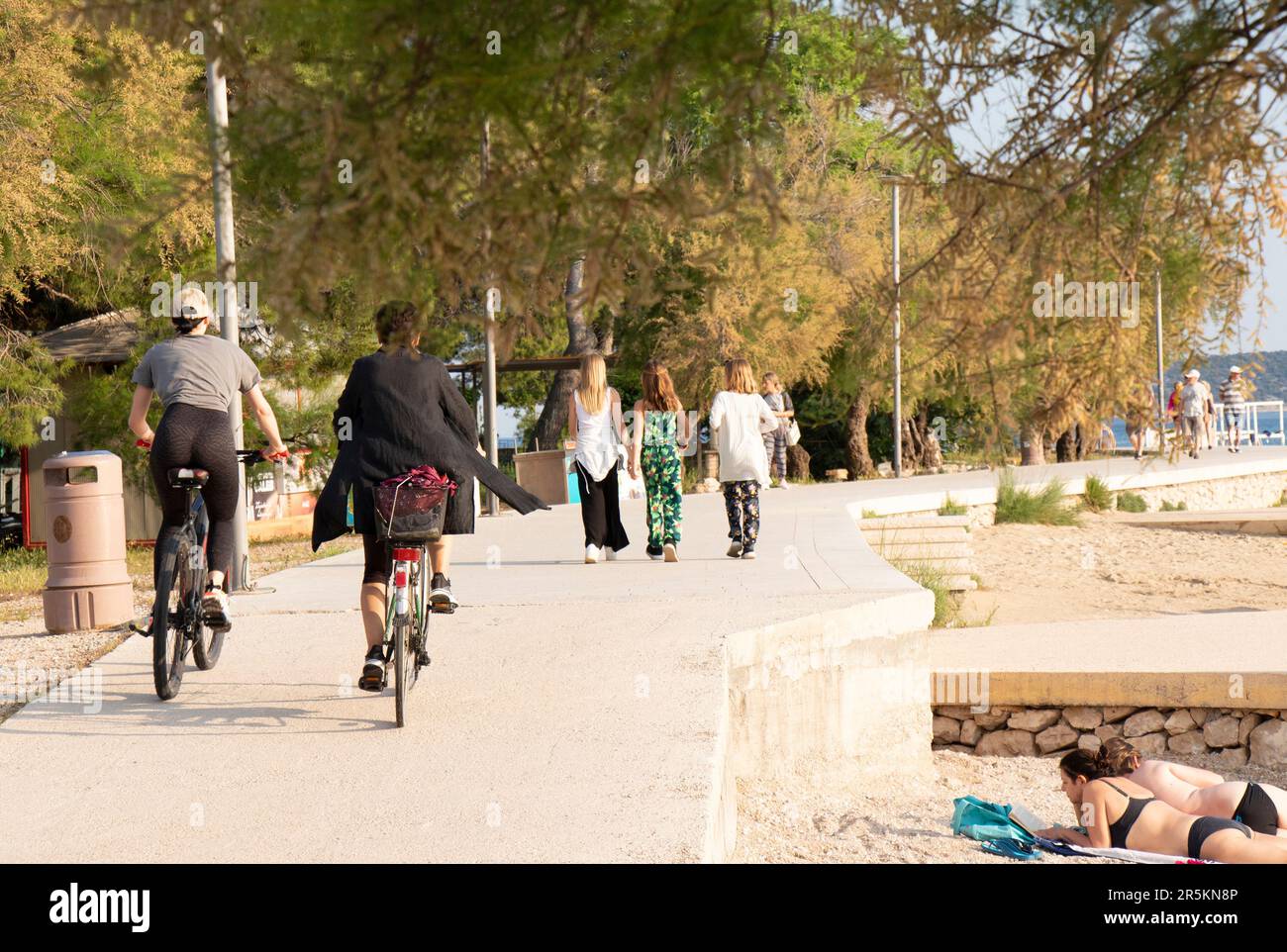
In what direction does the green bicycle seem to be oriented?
away from the camera

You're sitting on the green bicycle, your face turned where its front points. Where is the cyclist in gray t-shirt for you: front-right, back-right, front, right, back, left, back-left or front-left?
front-left

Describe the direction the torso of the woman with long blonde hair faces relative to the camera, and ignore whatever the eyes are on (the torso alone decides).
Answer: away from the camera

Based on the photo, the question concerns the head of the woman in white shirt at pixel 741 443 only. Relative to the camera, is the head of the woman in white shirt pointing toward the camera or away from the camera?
away from the camera

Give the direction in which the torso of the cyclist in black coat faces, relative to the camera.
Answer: away from the camera

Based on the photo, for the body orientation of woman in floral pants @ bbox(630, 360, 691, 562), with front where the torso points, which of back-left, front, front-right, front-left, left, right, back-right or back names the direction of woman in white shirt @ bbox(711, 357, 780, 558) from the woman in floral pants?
right

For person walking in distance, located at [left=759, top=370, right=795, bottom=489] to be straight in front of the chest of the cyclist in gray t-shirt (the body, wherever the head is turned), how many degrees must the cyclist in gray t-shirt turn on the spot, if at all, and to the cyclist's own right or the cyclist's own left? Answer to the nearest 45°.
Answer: approximately 45° to the cyclist's own right

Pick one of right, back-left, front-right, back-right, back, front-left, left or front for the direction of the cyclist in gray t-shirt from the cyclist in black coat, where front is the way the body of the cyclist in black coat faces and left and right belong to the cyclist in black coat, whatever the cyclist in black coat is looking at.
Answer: front-left

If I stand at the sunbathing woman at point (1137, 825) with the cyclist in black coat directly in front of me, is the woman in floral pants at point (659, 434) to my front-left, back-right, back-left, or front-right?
front-right

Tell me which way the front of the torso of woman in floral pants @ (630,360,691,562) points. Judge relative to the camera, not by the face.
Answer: away from the camera

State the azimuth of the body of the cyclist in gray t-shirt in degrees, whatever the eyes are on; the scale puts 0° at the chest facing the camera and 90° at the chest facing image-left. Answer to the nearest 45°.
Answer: approximately 180°

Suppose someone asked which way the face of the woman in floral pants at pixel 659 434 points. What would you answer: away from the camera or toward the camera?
away from the camera

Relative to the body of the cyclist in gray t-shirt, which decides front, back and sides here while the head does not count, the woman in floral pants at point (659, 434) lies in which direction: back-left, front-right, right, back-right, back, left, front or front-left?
front-right

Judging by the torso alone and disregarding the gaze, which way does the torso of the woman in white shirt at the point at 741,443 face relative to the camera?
away from the camera

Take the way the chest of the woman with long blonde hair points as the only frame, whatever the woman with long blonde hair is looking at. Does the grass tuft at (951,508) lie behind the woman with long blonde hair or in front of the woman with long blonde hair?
in front

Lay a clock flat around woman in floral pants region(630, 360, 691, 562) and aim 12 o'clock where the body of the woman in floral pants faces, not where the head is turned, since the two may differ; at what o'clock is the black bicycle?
The black bicycle is roughly at 7 o'clock from the woman in floral pants.

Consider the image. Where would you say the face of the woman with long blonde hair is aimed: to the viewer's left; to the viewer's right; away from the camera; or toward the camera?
away from the camera
